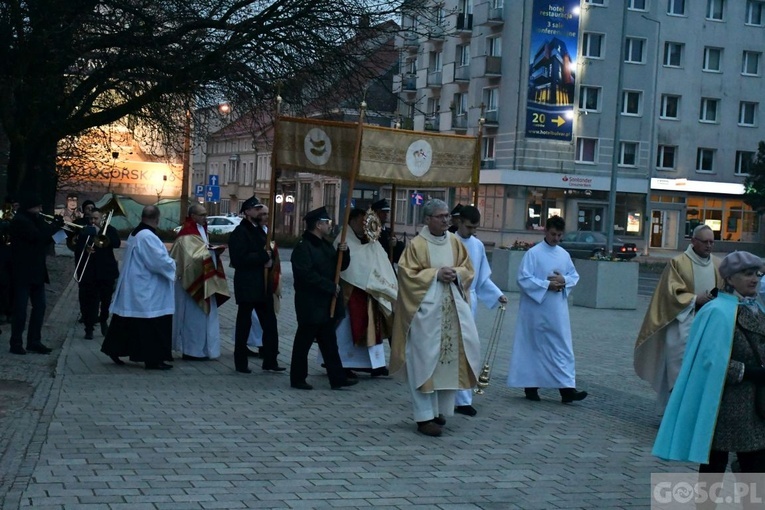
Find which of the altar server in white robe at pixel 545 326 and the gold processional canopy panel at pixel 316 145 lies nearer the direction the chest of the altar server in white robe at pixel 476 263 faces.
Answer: the altar server in white robe

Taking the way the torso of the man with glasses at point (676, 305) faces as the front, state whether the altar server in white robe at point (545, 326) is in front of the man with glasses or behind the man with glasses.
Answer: behind

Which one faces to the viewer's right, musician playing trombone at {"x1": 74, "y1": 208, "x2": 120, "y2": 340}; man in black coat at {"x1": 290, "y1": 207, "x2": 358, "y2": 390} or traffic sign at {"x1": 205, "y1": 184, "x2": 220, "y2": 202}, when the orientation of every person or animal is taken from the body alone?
the man in black coat

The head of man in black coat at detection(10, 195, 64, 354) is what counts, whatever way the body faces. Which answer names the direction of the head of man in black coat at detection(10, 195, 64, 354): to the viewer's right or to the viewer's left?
to the viewer's right
